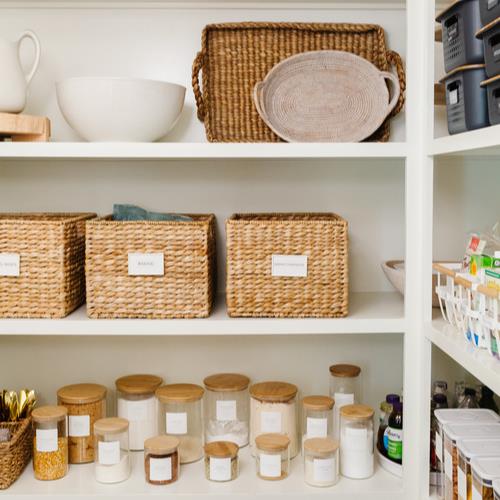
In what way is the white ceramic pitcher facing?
to the viewer's left

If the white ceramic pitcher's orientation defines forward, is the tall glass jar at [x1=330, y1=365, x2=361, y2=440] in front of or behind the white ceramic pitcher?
behind

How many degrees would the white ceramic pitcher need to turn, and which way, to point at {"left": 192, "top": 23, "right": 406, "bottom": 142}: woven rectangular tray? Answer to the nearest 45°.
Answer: approximately 180°
